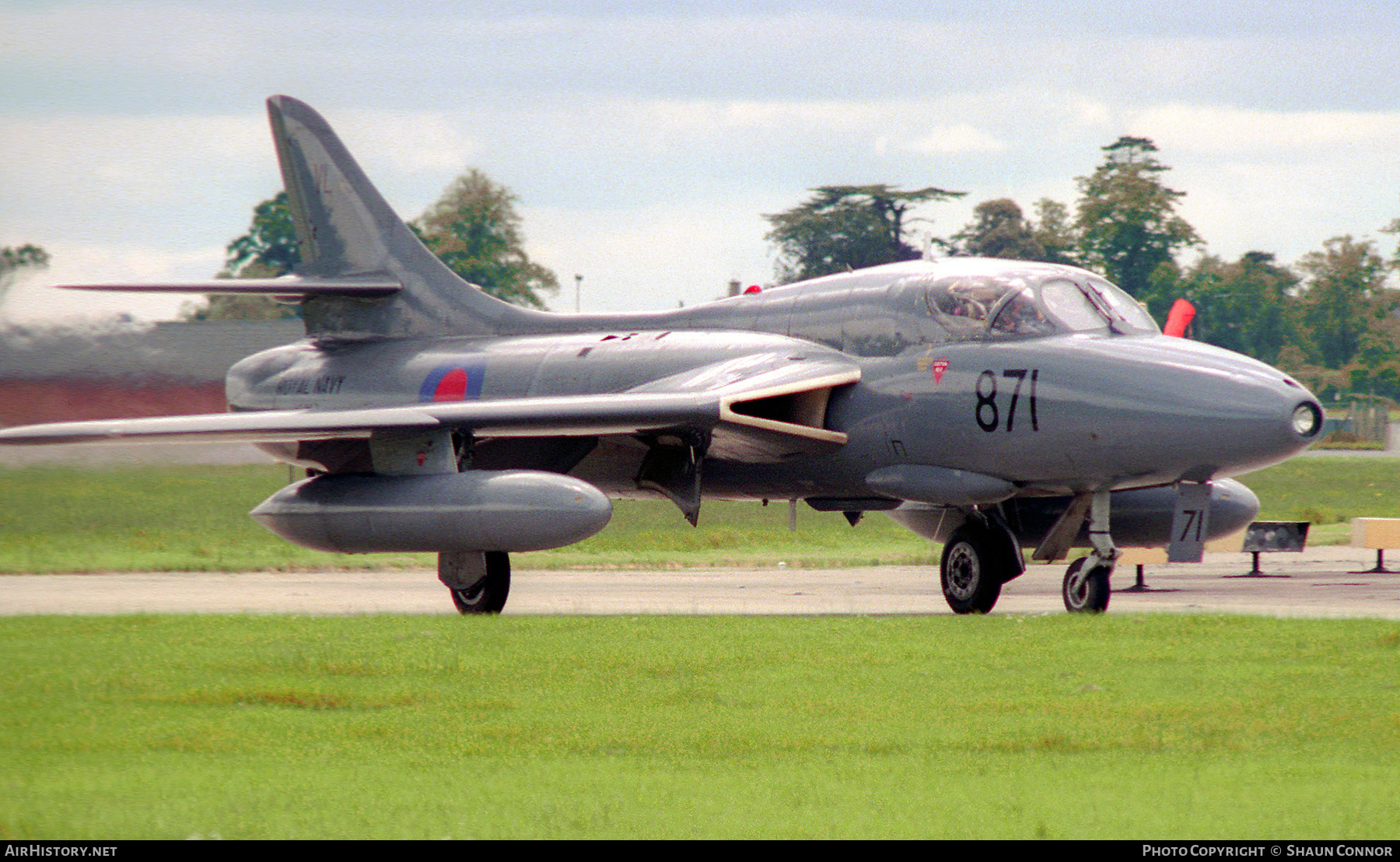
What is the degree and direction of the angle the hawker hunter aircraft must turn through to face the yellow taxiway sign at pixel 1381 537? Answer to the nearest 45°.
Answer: approximately 90° to its left

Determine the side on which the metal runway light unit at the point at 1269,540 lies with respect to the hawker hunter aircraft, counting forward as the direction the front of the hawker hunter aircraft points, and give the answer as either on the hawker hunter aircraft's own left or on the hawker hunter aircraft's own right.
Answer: on the hawker hunter aircraft's own left

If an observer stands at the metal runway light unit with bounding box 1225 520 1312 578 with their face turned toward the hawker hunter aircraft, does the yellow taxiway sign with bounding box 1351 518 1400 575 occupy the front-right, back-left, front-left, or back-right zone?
back-left

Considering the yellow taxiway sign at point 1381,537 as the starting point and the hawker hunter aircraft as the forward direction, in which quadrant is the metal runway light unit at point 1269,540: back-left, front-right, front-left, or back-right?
front-right

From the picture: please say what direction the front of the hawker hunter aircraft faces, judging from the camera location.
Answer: facing the viewer and to the right of the viewer

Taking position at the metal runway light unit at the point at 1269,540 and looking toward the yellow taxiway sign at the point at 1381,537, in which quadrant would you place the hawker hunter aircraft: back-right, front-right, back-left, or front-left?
back-right
